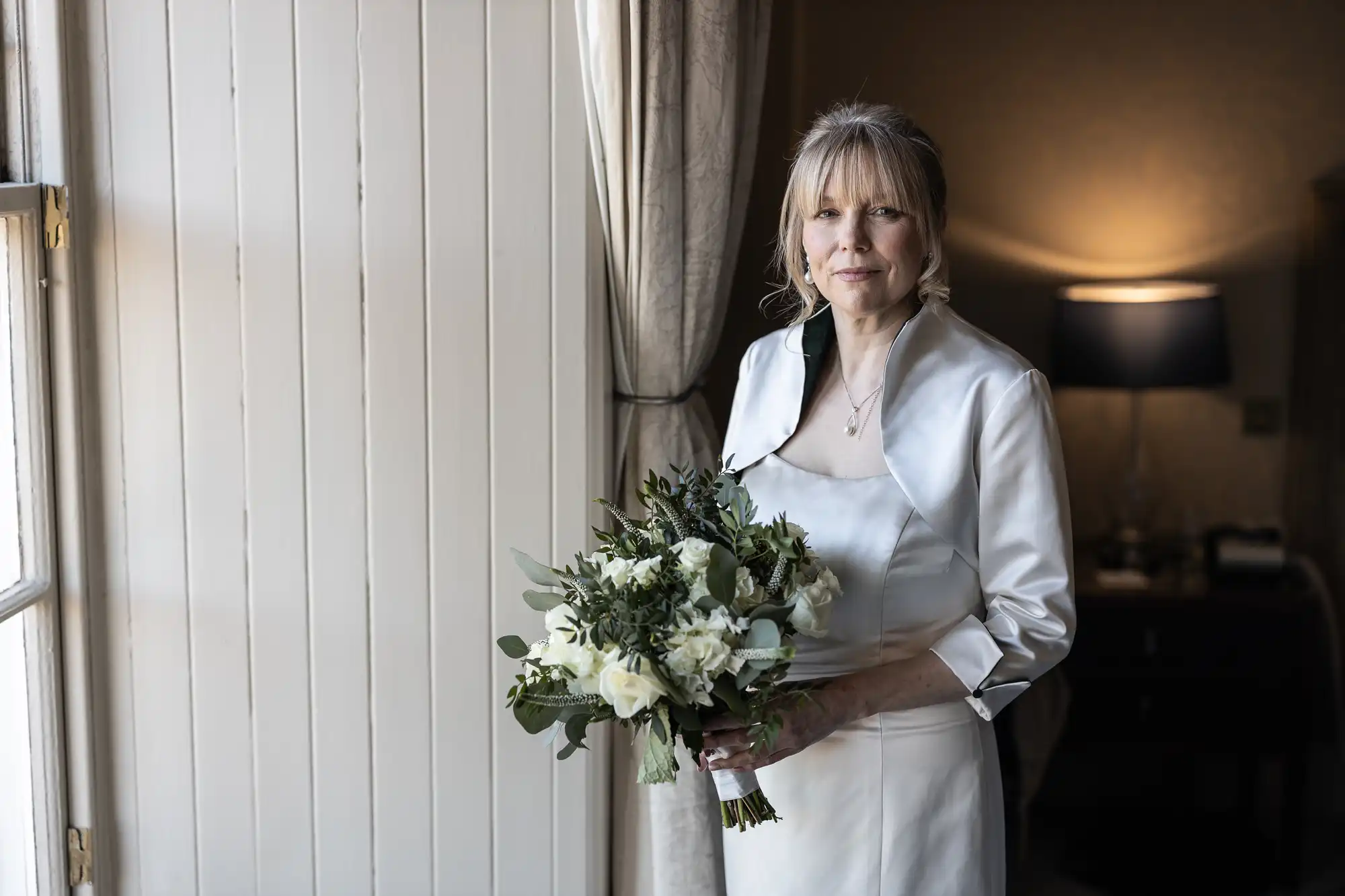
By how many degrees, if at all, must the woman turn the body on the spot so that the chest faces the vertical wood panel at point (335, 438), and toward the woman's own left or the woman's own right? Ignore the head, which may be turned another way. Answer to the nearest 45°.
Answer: approximately 45° to the woman's own right

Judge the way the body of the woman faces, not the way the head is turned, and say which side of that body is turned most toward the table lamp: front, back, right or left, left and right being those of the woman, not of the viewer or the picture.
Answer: back

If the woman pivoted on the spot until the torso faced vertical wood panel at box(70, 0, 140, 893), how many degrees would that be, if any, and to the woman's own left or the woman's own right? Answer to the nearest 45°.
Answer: approximately 45° to the woman's own right

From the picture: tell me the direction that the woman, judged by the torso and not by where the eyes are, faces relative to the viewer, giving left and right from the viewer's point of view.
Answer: facing the viewer and to the left of the viewer

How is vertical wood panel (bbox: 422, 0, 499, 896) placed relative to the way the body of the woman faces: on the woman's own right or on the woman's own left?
on the woman's own right

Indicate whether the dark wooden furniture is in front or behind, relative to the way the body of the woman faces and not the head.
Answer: behind
